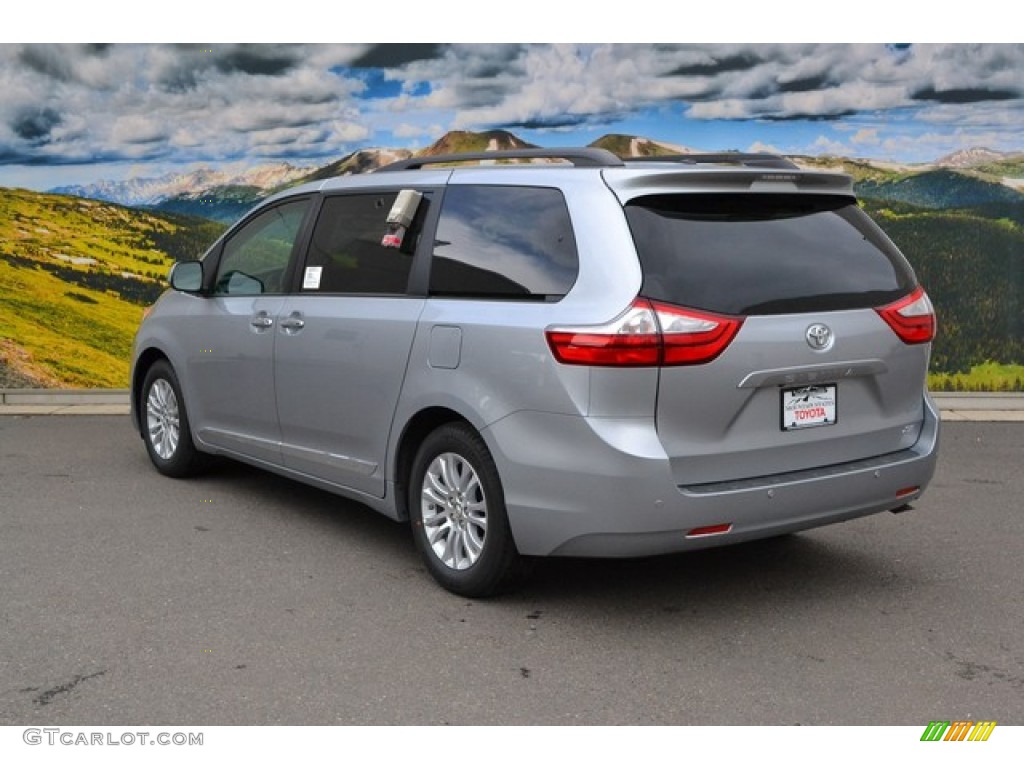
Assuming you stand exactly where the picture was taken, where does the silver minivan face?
facing away from the viewer and to the left of the viewer
